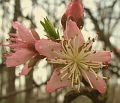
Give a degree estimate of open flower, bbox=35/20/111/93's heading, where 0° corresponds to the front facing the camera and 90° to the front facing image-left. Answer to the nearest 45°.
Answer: approximately 0°
